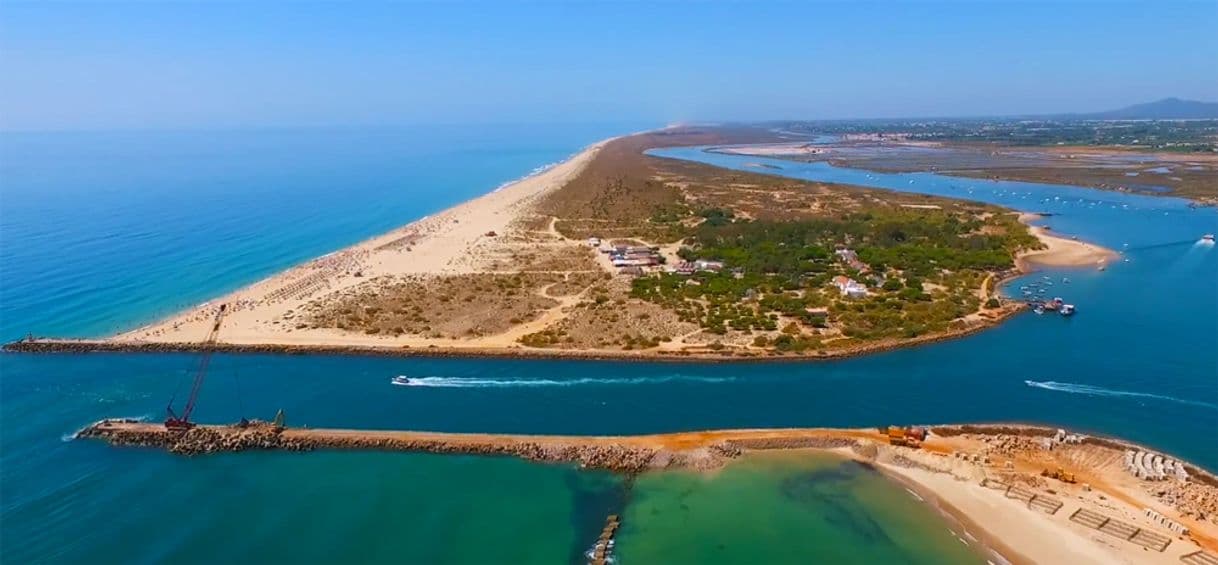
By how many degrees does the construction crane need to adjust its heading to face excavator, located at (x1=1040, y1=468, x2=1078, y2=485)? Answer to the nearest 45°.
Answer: approximately 45° to its right
